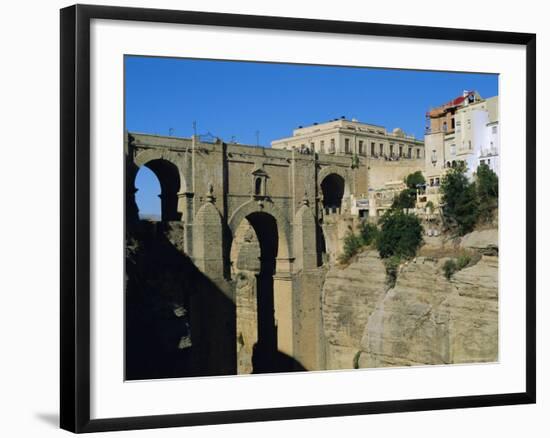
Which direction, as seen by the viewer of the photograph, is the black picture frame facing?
facing the viewer and to the right of the viewer

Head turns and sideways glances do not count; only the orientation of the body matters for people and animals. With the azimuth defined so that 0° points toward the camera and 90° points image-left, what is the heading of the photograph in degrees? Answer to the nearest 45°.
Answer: approximately 315°
